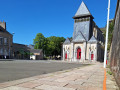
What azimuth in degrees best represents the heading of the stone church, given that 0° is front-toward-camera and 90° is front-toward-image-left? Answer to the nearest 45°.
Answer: approximately 0°
